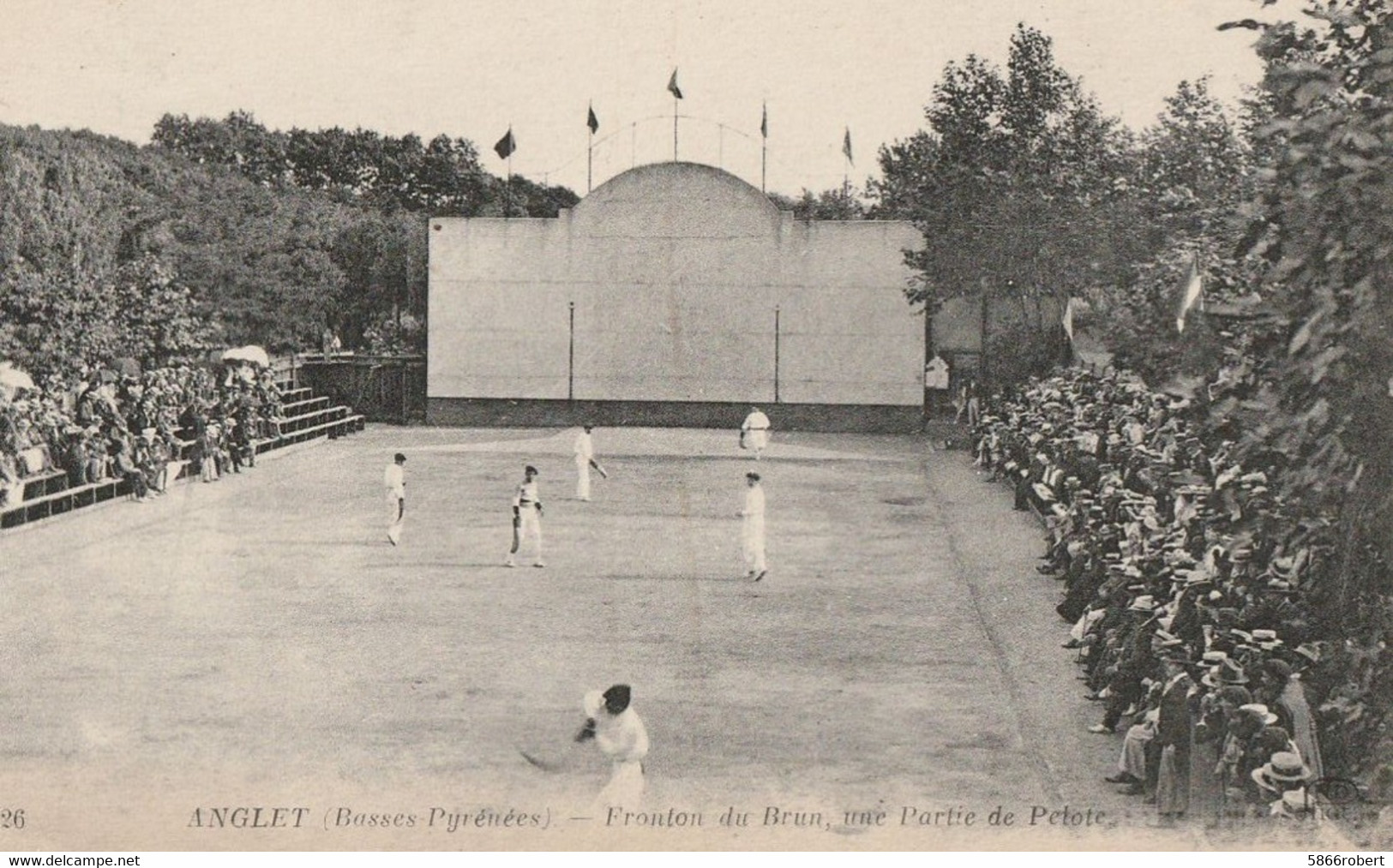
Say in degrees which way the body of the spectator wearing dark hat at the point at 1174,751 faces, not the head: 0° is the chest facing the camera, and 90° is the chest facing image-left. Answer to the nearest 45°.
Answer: approximately 90°

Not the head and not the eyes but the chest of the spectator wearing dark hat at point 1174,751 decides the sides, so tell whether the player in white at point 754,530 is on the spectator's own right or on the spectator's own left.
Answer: on the spectator's own right

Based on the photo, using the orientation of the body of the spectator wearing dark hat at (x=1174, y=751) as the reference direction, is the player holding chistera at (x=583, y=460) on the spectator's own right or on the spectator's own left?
on the spectator's own right

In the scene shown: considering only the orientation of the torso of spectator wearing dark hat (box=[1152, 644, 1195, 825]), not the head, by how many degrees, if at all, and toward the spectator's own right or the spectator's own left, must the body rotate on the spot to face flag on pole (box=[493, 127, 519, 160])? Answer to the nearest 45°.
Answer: approximately 45° to the spectator's own right

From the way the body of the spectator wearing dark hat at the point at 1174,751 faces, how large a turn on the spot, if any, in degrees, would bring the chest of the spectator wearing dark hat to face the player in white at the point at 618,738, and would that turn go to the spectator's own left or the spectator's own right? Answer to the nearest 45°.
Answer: approximately 45° to the spectator's own left
